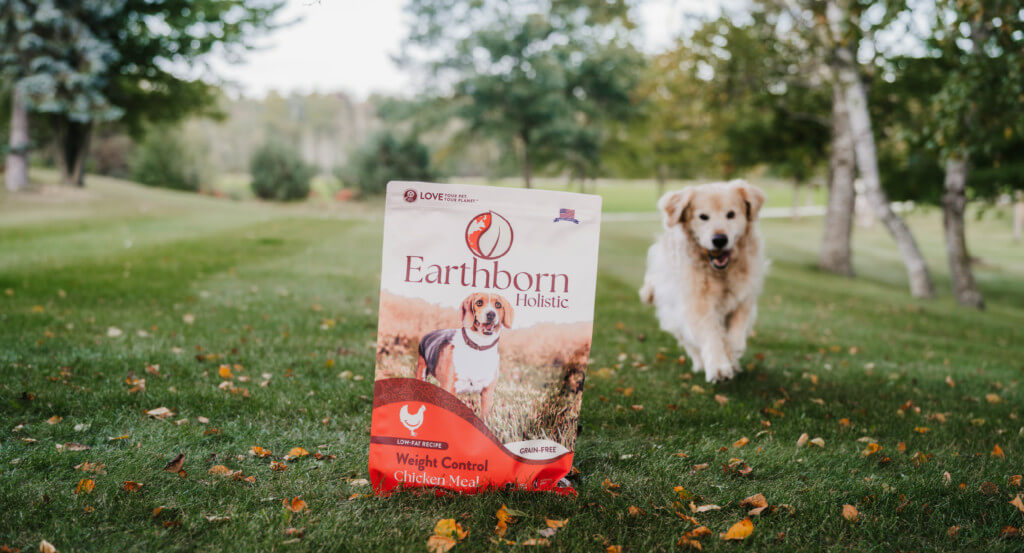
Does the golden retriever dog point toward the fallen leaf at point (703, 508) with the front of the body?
yes

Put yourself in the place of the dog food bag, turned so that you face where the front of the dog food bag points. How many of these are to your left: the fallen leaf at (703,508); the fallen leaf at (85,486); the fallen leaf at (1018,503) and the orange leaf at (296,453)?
2

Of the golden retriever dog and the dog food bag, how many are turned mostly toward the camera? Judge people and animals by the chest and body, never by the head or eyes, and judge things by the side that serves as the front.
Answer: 2

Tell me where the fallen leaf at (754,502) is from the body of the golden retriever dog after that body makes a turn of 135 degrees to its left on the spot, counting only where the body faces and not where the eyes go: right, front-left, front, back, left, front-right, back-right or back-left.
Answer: back-right

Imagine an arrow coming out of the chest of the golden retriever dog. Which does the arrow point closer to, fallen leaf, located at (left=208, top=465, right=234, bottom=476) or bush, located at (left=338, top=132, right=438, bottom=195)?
the fallen leaf

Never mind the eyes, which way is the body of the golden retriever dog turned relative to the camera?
toward the camera

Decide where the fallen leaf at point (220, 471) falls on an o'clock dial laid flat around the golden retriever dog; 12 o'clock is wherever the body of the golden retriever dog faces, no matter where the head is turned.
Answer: The fallen leaf is roughly at 1 o'clock from the golden retriever dog.

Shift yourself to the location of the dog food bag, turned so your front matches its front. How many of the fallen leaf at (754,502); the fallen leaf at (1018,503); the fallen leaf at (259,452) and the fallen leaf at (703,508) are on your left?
3

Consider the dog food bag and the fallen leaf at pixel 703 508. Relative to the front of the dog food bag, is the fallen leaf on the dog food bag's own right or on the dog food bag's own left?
on the dog food bag's own left

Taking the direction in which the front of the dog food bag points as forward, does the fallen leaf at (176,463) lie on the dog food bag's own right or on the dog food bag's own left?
on the dog food bag's own right

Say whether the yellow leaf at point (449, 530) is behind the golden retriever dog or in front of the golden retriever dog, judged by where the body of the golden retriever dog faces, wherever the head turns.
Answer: in front

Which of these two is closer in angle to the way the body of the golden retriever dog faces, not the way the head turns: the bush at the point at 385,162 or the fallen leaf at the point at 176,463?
the fallen leaf

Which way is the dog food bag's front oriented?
toward the camera

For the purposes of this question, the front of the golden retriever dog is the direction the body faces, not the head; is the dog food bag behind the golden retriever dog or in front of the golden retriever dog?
in front

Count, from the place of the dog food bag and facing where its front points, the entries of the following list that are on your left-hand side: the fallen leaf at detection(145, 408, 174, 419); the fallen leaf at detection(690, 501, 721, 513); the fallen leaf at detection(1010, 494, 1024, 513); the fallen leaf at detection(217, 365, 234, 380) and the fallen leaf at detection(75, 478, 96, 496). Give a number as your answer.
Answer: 2
